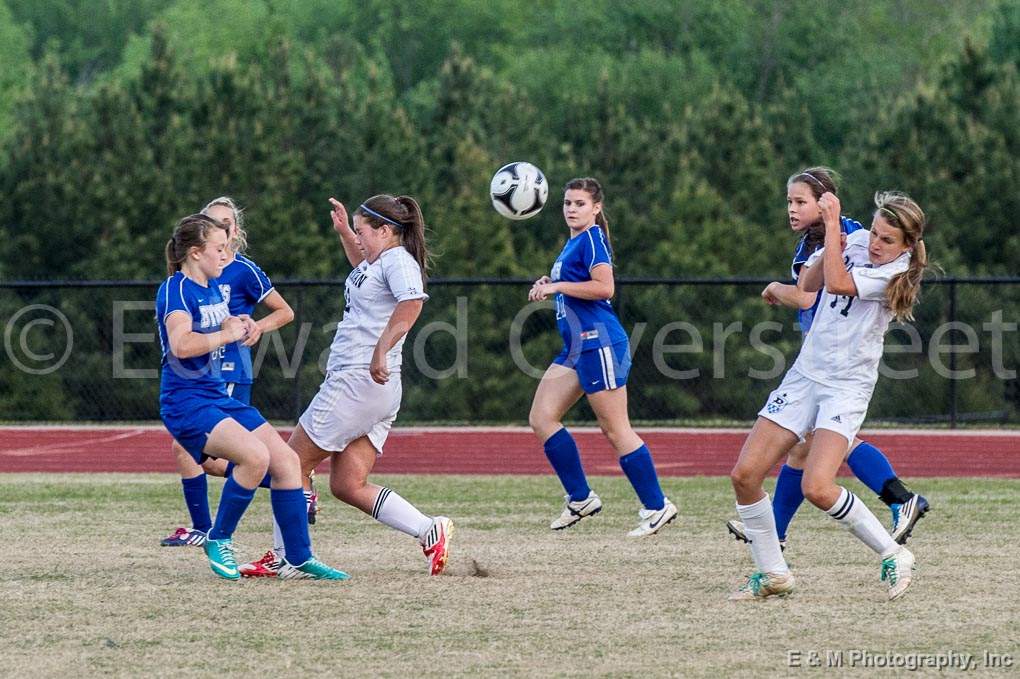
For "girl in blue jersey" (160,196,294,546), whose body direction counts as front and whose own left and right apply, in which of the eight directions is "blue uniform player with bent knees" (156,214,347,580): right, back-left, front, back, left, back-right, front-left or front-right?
front-left

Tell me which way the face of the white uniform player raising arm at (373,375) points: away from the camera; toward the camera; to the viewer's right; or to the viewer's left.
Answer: to the viewer's left

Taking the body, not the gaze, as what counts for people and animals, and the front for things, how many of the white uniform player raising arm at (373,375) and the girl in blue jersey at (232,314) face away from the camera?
0

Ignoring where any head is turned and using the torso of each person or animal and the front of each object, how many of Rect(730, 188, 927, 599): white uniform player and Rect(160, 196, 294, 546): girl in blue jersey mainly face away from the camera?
0

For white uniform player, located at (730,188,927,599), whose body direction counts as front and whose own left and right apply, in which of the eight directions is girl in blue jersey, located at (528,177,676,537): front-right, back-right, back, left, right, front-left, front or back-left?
right

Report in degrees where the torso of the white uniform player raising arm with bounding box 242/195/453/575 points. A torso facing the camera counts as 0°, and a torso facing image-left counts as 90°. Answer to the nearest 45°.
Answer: approximately 90°

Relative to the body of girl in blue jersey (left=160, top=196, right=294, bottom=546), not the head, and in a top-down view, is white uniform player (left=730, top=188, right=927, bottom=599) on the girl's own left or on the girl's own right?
on the girl's own left

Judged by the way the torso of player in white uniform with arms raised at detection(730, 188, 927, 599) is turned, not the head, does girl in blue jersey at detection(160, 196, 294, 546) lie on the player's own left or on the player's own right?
on the player's own right

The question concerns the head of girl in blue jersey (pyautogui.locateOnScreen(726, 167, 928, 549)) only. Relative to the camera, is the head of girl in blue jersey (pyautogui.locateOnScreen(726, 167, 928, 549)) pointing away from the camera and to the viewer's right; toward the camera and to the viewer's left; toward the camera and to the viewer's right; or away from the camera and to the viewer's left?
toward the camera and to the viewer's left

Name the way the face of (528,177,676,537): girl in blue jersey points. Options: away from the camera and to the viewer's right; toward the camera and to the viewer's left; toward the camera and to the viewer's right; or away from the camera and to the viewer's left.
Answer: toward the camera and to the viewer's left
